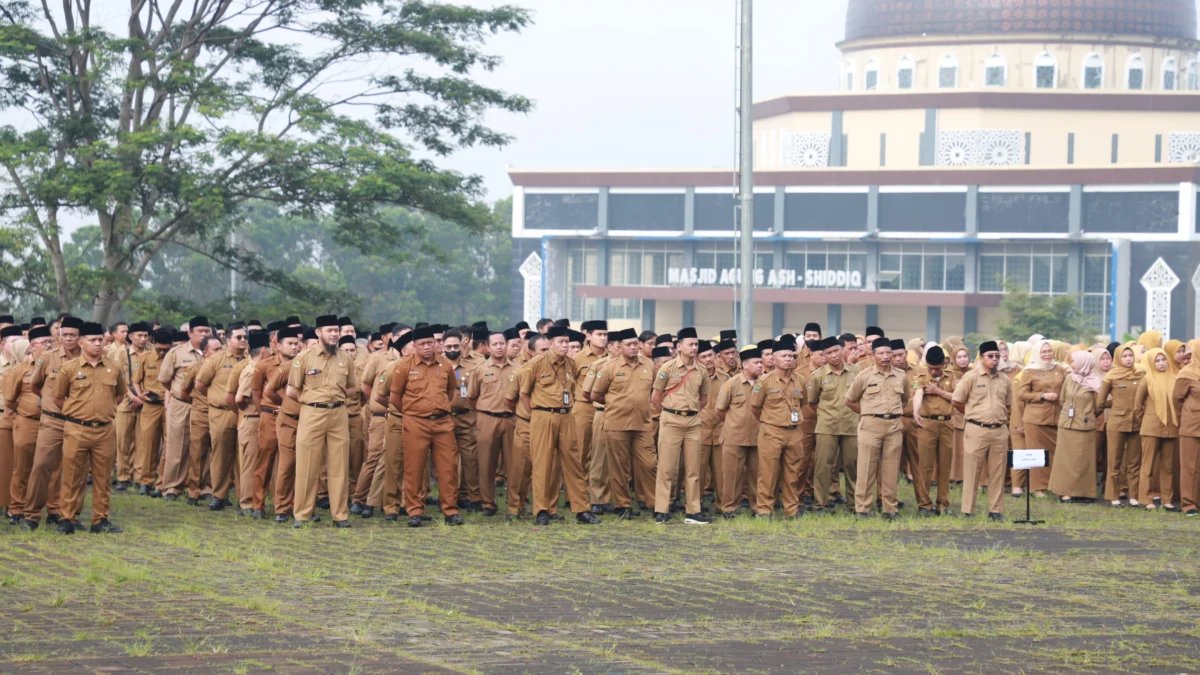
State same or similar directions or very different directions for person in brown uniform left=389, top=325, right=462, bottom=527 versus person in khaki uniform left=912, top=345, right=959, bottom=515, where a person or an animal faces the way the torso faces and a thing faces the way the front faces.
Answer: same or similar directions

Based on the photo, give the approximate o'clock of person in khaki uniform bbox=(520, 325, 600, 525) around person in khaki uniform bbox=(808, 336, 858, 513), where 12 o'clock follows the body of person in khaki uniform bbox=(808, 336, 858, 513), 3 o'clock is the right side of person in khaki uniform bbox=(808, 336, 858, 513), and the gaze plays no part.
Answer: person in khaki uniform bbox=(520, 325, 600, 525) is roughly at 2 o'clock from person in khaki uniform bbox=(808, 336, 858, 513).

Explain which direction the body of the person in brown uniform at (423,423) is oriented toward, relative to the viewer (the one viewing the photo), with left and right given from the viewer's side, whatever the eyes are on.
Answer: facing the viewer

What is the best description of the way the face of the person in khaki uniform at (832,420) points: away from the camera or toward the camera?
toward the camera

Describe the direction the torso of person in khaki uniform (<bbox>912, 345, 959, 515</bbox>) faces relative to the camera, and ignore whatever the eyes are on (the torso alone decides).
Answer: toward the camera

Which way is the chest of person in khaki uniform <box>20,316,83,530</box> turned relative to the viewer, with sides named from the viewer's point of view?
facing the viewer and to the right of the viewer

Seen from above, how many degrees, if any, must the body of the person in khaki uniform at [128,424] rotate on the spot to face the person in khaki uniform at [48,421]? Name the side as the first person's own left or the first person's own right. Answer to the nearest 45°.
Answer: approximately 45° to the first person's own right

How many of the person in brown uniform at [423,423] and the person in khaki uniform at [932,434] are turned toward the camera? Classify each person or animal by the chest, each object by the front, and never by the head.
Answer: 2

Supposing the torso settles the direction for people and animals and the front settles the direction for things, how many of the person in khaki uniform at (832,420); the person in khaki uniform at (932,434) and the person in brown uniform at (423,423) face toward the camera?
3

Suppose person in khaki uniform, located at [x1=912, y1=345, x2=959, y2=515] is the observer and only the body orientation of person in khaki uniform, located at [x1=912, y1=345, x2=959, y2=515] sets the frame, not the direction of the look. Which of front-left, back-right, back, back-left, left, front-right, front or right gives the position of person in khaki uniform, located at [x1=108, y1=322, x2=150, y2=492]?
right

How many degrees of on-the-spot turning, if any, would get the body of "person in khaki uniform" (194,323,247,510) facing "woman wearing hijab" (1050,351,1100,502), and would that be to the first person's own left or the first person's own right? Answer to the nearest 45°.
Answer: approximately 45° to the first person's own left

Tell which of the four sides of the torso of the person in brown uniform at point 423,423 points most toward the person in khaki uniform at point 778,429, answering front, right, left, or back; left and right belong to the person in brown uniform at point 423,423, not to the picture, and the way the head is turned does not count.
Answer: left

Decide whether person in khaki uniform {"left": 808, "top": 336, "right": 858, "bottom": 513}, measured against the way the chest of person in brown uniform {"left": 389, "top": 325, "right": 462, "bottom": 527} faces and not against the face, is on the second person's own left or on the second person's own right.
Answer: on the second person's own left
